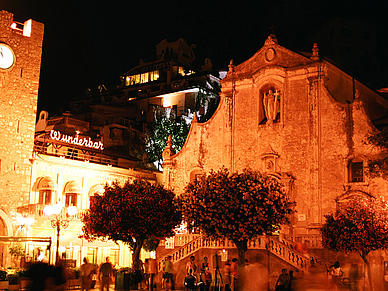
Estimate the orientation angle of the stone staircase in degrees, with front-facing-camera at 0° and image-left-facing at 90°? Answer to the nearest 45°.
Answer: approximately 0°

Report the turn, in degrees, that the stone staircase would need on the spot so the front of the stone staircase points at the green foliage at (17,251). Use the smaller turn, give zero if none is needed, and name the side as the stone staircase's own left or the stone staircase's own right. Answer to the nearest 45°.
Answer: approximately 90° to the stone staircase's own right

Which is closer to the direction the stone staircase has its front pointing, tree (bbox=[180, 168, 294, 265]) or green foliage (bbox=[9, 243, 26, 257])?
the tree

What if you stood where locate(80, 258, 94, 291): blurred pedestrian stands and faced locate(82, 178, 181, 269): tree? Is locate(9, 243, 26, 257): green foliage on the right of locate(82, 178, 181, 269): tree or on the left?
left

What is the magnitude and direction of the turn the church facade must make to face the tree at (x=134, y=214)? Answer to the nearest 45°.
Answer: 0° — it already faces it

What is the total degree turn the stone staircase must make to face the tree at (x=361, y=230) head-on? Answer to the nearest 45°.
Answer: approximately 45° to its left

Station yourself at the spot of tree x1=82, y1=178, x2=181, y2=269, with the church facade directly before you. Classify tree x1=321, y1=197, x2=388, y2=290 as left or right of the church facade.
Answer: right

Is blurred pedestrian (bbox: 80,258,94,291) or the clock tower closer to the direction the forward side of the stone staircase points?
the blurred pedestrian

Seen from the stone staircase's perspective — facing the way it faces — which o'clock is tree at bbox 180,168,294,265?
The tree is roughly at 1 o'clock from the stone staircase.

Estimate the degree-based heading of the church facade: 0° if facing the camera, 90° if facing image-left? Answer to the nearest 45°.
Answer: approximately 45°

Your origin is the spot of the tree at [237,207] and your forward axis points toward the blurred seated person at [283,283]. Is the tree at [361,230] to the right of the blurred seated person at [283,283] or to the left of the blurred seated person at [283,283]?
left
